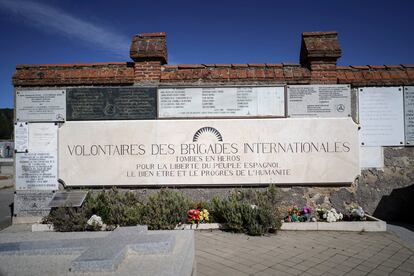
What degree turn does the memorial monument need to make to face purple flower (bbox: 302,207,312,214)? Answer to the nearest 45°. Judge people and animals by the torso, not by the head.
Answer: approximately 90° to its left

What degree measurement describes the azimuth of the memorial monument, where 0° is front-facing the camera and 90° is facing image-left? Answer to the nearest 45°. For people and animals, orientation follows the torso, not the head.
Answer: approximately 0°
